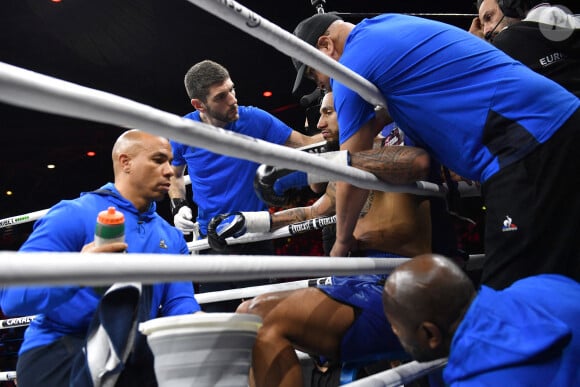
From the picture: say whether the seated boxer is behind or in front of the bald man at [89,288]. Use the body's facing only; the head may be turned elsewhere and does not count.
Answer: in front

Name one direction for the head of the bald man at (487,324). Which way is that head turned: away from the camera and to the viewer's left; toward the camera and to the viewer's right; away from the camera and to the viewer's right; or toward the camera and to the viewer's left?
away from the camera and to the viewer's left

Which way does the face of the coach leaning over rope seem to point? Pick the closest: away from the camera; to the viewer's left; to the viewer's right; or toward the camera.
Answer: to the viewer's left

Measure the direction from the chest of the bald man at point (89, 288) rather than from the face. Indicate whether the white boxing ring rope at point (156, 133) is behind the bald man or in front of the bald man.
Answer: in front

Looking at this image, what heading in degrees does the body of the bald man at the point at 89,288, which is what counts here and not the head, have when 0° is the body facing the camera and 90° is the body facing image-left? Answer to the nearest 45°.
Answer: approximately 315°

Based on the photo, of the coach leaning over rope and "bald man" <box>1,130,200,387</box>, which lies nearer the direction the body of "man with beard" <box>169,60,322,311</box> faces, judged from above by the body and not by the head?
the coach leaning over rope

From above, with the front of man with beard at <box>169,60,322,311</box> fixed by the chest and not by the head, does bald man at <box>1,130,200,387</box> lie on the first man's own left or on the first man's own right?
on the first man's own right
